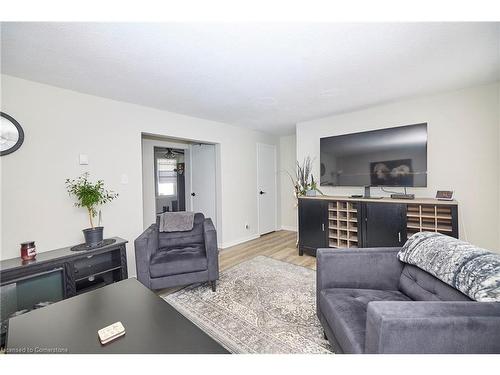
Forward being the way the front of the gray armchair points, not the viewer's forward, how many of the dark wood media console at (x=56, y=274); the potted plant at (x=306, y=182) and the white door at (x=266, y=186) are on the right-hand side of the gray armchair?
1

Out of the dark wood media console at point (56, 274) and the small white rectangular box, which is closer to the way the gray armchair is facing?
the small white rectangular box

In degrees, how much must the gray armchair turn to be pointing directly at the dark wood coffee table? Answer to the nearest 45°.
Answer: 0° — it already faces it

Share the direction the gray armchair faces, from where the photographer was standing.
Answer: facing the viewer

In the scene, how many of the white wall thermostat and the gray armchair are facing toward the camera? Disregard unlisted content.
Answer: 2

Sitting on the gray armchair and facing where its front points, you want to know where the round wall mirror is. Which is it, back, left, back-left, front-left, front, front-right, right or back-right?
right

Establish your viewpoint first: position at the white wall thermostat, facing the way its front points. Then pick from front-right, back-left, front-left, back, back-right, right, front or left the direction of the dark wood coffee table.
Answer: front

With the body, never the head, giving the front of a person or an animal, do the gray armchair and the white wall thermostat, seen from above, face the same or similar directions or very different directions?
same or similar directions

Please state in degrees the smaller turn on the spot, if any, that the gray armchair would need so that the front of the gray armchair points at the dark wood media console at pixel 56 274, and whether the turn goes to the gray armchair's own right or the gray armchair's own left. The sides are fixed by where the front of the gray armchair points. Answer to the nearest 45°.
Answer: approximately 90° to the gray armchair's own right

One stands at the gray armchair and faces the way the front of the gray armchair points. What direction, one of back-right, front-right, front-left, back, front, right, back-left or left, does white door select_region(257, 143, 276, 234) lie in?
back-left

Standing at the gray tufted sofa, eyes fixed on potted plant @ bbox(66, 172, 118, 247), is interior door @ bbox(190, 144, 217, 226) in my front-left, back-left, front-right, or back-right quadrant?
front-right

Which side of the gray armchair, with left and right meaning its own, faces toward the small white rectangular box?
front

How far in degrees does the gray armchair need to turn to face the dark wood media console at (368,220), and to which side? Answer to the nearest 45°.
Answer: approximately 90° to its left

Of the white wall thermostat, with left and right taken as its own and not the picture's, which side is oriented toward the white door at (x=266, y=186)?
left

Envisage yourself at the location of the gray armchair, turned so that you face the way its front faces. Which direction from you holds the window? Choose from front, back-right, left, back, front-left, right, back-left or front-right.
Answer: back
